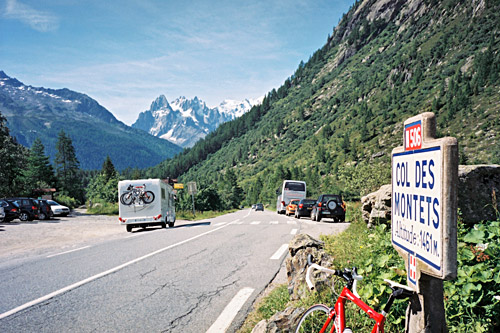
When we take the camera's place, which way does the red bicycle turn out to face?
facing away from the viewer and to the left of the viewer

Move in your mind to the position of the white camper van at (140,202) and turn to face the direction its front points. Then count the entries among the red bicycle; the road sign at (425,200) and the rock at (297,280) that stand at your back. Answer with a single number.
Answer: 3

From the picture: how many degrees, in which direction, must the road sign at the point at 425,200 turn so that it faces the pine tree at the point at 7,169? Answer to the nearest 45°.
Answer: approximately 90° to its right

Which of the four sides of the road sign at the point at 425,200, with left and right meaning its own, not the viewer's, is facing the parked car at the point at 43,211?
right

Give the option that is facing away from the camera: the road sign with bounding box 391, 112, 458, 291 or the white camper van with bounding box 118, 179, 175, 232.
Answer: the white camper van

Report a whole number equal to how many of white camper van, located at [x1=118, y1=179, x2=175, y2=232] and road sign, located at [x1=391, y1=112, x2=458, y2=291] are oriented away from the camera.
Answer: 1

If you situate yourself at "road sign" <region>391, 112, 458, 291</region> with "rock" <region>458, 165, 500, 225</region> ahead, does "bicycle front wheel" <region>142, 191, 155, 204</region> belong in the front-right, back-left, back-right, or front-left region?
front-left

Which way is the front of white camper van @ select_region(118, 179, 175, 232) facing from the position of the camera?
facing away from the viewer

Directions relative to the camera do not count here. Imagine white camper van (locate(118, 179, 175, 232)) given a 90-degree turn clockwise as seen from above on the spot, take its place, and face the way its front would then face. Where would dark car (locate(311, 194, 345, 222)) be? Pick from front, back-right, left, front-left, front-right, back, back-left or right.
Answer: front

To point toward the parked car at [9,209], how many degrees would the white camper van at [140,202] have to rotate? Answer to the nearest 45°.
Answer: approximately 45° to its left

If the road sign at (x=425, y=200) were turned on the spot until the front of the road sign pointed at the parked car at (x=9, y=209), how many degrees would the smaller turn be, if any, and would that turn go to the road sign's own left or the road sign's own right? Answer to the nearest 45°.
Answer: approximately 90° to the road sign's own right

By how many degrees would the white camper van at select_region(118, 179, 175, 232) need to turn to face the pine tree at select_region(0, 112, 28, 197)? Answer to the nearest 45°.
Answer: approximately 45° to its left
